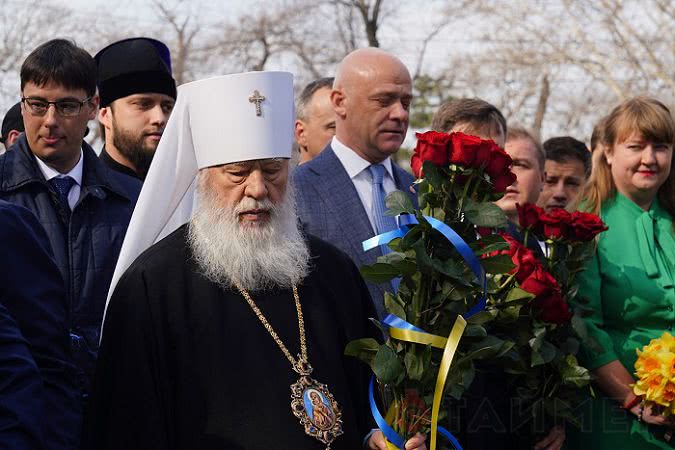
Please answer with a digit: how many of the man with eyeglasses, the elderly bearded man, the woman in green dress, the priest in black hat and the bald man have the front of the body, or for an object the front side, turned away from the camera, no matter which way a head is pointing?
0

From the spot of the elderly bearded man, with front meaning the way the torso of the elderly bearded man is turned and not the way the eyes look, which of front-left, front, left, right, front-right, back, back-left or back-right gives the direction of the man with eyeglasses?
back

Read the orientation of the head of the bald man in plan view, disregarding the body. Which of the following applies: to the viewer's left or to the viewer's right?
to the viewer's right

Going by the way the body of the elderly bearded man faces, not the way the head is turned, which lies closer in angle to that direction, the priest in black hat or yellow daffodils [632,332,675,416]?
the yellow daffodils

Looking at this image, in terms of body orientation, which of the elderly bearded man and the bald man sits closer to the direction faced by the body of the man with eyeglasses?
the elderly bearded man

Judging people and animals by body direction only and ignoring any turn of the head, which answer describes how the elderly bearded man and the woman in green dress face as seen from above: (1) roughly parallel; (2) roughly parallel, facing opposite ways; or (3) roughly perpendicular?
roughly parallel

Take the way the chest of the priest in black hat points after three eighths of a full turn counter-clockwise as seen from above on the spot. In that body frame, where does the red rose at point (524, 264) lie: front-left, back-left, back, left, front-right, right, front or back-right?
back-right

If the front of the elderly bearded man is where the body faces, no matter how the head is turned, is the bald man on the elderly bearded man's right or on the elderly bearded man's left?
on the elderly bearded man's left

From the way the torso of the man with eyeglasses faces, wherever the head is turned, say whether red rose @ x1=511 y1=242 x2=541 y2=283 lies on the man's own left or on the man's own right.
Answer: on the man's own left

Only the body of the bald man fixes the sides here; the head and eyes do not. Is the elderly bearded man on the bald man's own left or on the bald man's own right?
on the bald man's own right

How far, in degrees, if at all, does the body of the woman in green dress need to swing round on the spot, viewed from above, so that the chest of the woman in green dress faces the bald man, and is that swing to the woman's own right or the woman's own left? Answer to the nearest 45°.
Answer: approximately 135° to the woman's own right

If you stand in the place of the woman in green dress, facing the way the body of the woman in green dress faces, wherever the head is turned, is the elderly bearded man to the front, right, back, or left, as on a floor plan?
right

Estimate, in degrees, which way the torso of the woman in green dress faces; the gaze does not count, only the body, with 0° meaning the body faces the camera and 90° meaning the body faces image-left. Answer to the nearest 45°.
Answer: approximately 315°

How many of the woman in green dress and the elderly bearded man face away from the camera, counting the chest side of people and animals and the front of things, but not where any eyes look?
0

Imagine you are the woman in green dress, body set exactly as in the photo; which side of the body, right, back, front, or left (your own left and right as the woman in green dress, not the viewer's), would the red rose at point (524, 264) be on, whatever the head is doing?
right

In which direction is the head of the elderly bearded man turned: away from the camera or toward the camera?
toward the camera

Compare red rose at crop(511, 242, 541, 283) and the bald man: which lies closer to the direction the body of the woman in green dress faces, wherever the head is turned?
the red rose

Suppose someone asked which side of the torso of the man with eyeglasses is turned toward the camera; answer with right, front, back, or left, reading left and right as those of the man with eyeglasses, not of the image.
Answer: front

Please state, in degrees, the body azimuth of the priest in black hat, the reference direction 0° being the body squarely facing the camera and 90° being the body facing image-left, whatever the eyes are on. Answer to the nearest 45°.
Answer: approximately 315°
